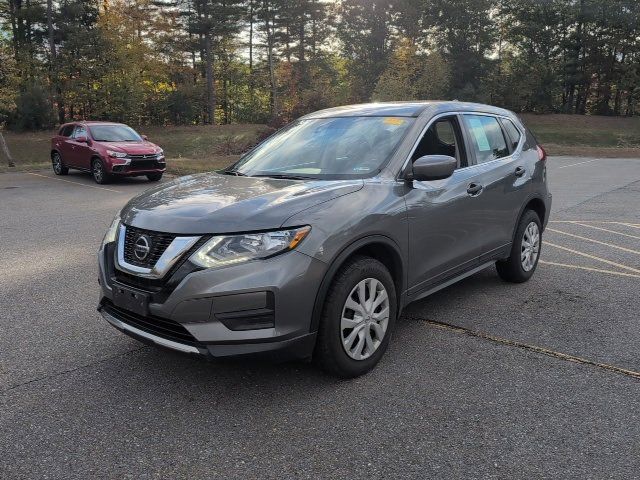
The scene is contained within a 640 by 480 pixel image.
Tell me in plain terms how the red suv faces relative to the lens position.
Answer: facing the viewer and to the right of the viewer

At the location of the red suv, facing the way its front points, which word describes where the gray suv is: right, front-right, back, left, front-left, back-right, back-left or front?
front-right

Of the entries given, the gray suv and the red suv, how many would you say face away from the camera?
0

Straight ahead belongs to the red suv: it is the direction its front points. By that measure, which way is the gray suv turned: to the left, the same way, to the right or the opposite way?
to the right

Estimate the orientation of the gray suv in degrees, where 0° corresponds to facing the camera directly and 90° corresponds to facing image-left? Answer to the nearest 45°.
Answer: approximately 45°

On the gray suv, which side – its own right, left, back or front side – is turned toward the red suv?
right
